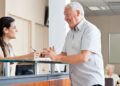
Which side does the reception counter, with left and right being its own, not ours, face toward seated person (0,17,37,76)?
back

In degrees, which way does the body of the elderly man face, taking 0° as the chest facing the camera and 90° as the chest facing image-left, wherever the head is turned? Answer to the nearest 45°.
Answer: approximately 45°

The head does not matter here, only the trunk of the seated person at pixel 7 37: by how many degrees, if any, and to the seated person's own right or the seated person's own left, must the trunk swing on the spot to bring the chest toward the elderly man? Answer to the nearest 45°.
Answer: approximately 45° to the seated person's own right

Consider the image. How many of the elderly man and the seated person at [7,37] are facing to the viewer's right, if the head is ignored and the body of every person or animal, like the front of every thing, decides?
1

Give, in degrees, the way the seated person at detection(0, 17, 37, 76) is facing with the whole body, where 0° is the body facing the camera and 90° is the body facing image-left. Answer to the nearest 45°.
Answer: approximately 270°

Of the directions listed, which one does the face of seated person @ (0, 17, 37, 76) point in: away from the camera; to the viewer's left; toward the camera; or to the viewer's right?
to the viewer's right
